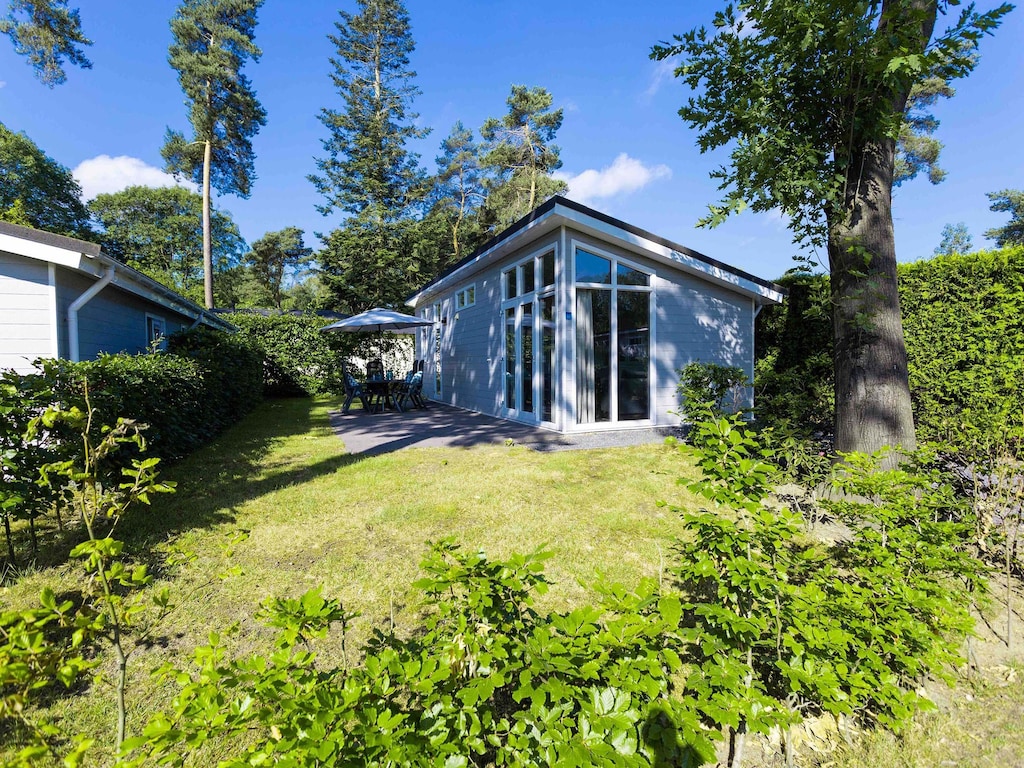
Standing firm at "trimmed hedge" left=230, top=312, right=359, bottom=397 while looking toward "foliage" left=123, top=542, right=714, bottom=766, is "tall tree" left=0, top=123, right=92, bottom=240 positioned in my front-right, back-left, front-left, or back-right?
back-right

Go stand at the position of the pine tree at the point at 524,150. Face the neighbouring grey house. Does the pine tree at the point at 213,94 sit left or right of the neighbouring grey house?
right
